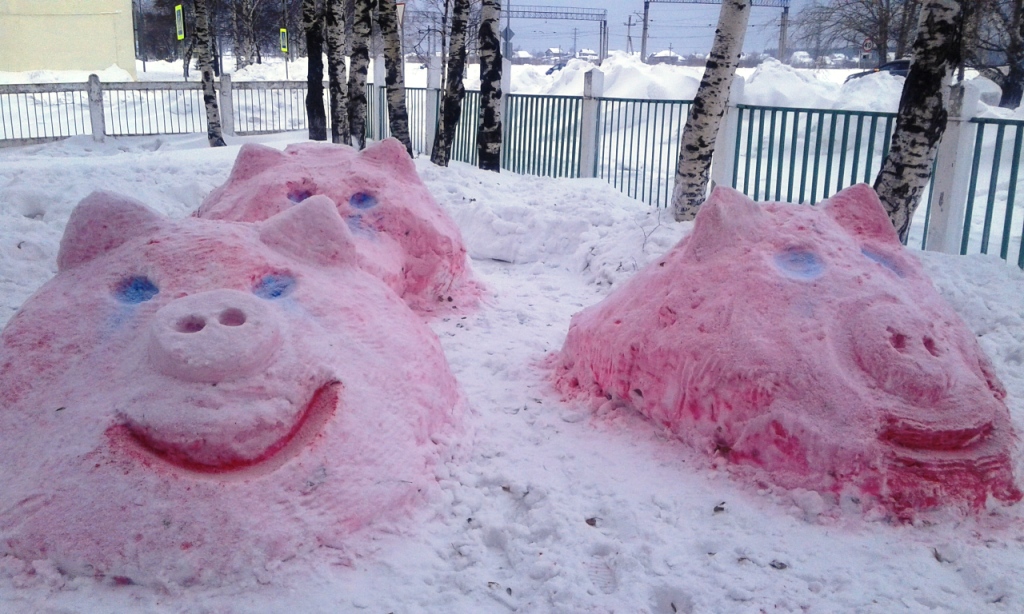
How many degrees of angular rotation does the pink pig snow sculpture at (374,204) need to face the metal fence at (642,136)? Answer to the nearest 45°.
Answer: approximately 135° to its left

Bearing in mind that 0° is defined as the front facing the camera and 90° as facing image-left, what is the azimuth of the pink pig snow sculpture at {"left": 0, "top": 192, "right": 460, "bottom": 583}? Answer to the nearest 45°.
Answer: approximately 0°

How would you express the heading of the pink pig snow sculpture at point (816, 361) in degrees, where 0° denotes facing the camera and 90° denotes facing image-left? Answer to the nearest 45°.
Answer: approximately 315°

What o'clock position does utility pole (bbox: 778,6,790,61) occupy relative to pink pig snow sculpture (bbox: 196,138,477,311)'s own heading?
The utility pole is roughly at 7 o'clock from the pink pig snow sculpture.

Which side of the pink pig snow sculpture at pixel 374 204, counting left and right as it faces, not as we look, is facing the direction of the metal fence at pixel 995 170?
left

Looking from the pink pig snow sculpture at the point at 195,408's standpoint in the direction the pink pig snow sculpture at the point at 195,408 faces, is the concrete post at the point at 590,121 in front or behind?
behind

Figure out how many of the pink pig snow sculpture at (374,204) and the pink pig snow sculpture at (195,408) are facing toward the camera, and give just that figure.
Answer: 2

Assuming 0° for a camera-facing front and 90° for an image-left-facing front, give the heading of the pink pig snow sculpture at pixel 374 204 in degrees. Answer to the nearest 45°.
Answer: approximately 0°
